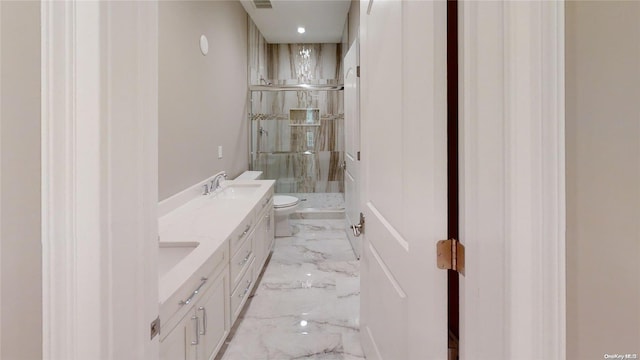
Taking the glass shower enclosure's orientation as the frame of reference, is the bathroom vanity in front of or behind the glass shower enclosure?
in front

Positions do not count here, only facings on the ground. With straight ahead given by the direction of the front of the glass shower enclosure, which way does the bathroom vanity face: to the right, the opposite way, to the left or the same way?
to the left

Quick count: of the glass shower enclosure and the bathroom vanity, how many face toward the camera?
1

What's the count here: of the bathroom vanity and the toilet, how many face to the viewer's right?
2

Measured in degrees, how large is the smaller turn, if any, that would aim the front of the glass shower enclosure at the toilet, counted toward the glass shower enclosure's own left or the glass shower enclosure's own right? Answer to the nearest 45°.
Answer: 0° — it already faces it

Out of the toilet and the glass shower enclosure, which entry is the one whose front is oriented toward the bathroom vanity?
the glass shower enclosure

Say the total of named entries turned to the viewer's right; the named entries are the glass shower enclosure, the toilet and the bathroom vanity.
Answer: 2

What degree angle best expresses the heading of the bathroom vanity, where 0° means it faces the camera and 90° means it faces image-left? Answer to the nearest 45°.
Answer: approximately 270°

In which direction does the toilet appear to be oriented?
to the viewer's right

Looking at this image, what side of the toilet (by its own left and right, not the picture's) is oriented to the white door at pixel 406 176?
right
